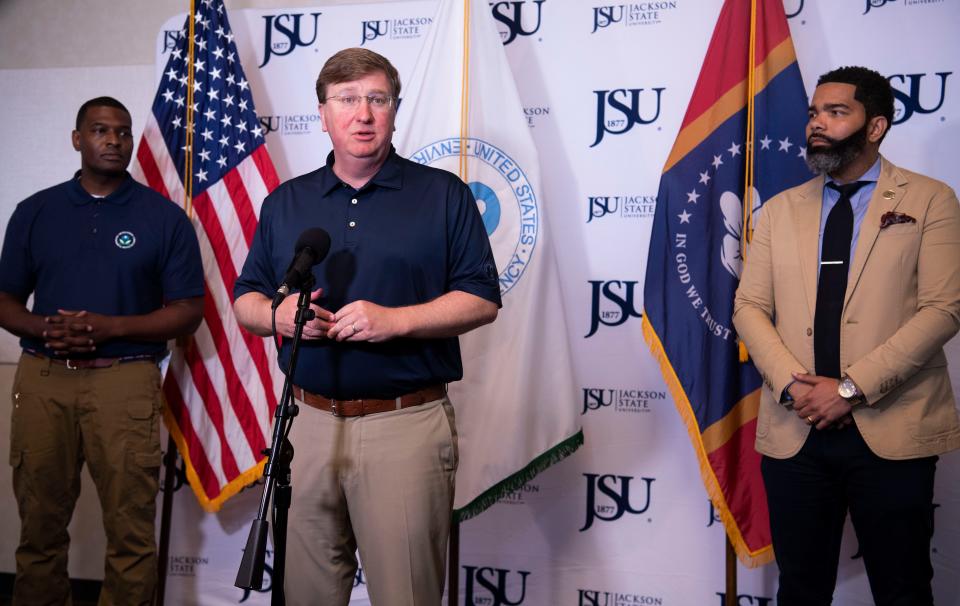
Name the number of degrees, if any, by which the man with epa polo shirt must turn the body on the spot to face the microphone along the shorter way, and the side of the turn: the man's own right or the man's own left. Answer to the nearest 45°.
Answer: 0° — they already face it

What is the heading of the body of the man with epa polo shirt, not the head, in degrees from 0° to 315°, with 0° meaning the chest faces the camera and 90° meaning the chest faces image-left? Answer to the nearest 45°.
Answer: approximately 0°

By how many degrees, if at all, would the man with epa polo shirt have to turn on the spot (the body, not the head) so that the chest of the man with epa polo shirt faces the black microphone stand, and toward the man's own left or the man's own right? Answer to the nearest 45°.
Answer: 0° — they already face it

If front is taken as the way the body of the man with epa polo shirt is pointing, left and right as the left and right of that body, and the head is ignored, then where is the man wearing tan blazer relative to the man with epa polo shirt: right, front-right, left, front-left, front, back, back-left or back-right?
front-left

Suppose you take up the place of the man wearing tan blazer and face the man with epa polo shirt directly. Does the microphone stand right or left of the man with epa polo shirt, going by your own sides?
left
